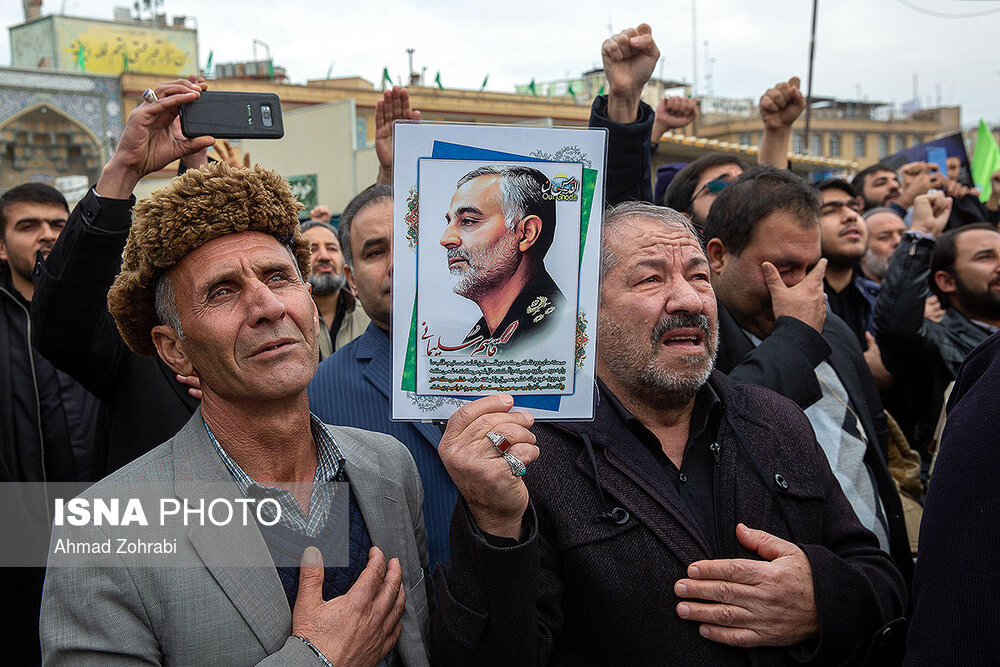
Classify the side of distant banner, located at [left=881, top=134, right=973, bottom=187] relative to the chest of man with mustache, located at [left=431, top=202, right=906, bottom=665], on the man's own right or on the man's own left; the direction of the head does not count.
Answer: on the man's own left

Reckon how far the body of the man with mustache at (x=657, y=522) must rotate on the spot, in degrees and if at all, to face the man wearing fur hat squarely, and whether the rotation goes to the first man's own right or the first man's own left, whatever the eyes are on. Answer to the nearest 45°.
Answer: approximately 135° to the first man's own right

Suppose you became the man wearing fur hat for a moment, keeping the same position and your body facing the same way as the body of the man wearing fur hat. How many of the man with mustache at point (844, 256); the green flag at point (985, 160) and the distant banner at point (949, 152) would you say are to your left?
3

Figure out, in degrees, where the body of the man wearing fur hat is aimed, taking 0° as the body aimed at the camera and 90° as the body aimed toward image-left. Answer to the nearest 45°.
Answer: approximately 315°

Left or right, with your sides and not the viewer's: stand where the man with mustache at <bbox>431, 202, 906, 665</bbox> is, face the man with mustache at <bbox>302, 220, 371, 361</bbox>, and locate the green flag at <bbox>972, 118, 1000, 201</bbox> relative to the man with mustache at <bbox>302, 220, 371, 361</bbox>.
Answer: right

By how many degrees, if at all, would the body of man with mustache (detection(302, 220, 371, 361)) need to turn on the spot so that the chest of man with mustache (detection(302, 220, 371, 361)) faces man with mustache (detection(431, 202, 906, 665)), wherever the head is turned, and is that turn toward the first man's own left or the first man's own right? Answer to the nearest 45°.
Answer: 0° — they already face them

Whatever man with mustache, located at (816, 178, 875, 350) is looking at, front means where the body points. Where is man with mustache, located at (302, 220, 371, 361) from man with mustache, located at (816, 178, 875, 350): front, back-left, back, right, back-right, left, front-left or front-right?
back-right

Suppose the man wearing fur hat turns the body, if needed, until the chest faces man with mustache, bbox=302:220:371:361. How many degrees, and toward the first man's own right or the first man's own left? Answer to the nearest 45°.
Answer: approximately 135° to the first man's own left

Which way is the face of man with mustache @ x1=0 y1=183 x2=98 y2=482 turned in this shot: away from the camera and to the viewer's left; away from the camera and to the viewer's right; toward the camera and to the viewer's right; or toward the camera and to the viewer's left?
toward the camera and to the viewer's right

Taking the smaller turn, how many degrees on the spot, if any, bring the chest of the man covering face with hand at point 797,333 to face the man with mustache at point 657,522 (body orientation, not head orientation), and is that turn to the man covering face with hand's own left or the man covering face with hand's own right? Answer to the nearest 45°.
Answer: approximately 45° to the man covering face with hand's own right

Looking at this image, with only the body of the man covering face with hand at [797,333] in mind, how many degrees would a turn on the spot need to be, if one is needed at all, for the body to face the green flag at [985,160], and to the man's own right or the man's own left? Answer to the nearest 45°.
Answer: approximately 135° to the man's own left

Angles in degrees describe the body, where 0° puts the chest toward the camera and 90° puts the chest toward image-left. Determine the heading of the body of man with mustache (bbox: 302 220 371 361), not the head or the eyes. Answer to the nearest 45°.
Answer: approximately 0°

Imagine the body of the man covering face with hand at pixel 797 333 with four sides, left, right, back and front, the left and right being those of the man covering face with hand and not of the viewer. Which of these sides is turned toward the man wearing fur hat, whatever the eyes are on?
right

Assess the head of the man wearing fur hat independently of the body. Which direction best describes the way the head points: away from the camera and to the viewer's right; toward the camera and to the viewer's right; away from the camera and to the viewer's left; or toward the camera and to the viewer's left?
toward the camera and to the viewer's right

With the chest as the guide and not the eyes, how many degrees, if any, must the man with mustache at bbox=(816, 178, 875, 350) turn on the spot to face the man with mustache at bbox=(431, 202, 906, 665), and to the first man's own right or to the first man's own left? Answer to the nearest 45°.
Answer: approximately 45° to the first man's own right
